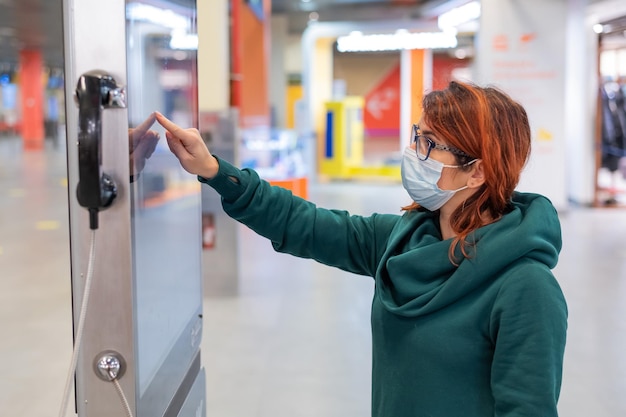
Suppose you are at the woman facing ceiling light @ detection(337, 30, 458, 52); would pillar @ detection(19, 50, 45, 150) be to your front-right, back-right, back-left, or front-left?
front-left

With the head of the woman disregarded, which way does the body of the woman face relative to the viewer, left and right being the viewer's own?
facing the viewer and to the left of the viewer

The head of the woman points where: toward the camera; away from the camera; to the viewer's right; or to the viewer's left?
to the viewer's left

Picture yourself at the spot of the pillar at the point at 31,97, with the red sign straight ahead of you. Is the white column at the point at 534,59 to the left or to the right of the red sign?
right

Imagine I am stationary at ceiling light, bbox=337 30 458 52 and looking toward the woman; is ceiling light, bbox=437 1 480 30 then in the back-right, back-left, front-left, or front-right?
front-left

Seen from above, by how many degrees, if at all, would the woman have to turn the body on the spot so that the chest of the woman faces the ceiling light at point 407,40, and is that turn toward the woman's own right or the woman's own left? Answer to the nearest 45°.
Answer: approximately 135° to the woman's own right

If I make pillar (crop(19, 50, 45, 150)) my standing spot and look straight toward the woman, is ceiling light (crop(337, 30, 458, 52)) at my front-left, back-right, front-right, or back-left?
front-left

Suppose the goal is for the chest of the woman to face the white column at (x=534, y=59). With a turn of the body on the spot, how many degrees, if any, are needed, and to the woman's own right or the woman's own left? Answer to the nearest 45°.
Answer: approximately 135° to the woman's own right

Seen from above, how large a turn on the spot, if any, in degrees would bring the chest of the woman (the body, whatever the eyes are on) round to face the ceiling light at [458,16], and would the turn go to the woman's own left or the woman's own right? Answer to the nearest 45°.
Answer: approximately 135° to the woman's own right
